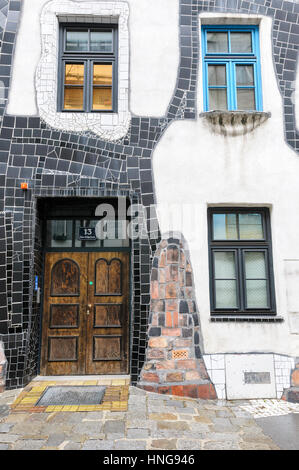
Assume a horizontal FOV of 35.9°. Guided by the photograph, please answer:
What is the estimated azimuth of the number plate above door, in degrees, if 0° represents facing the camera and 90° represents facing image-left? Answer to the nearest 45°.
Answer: approximately 0°

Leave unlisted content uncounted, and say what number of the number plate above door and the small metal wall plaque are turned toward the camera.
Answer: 2

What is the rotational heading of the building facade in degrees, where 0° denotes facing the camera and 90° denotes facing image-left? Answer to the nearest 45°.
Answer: approximately 0°

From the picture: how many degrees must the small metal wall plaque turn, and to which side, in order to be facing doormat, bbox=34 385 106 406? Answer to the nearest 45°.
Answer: approximately 90° to its right
